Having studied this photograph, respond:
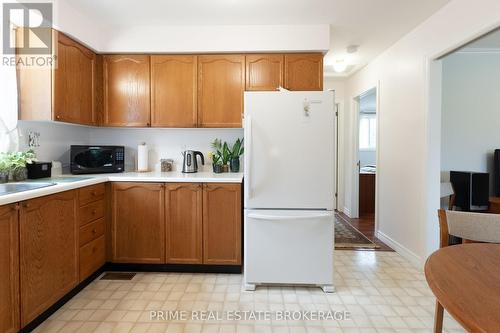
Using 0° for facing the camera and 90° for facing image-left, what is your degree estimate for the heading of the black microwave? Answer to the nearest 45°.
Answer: approximately 0°

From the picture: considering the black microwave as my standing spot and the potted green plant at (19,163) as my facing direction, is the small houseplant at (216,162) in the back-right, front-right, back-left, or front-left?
back-left

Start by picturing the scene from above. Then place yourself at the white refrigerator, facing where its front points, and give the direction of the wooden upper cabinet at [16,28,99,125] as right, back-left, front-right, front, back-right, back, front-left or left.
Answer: right

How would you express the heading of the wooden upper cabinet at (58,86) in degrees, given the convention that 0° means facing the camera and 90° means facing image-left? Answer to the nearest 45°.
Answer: approximately 315°

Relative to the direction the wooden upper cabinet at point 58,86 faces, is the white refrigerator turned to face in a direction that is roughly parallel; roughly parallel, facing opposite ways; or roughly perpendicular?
roughly perpendicular

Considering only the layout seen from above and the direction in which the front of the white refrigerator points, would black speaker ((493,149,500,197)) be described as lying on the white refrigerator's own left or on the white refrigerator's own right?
on the white refrigerator's own left

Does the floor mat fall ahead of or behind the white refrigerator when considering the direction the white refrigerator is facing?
behind
